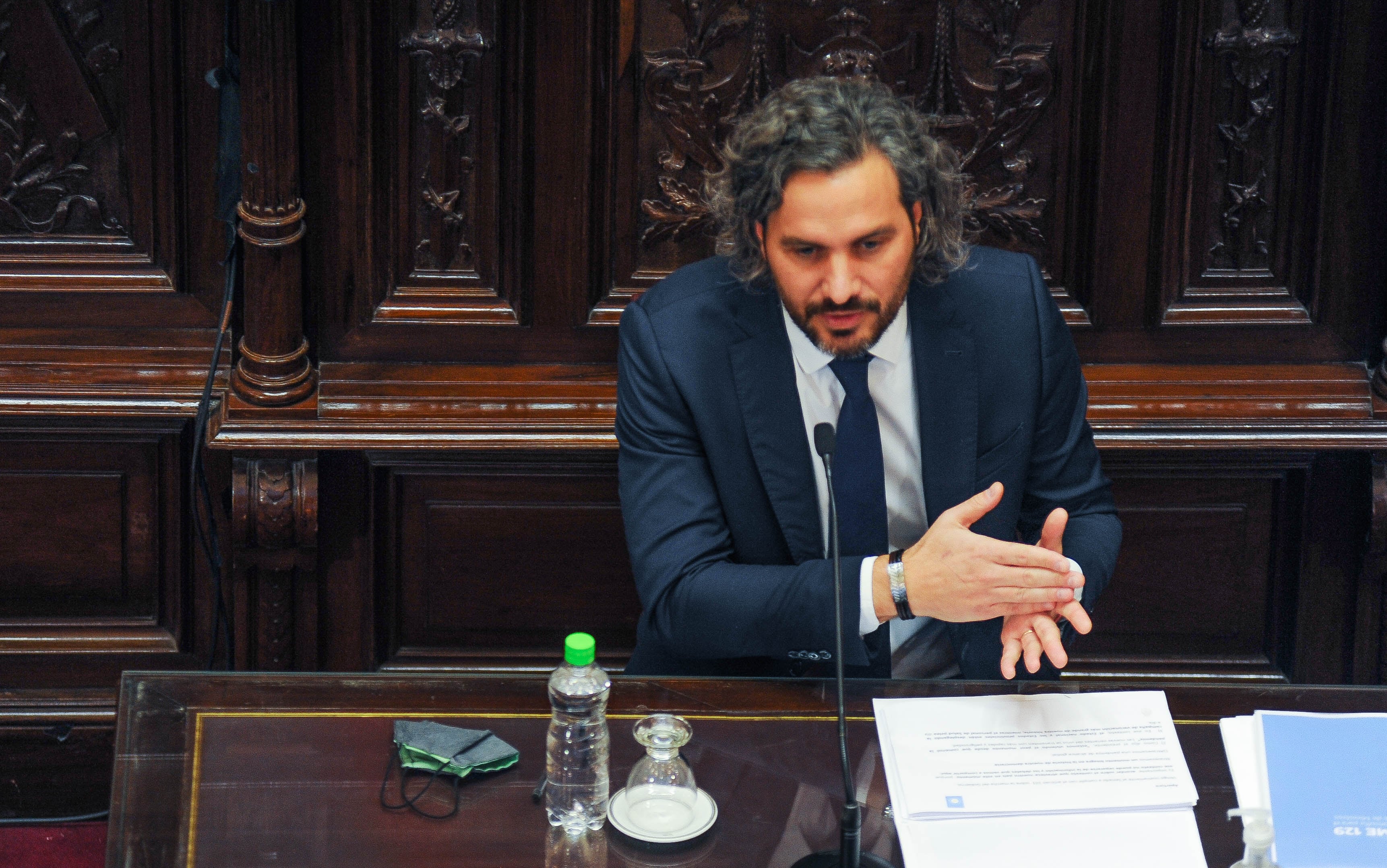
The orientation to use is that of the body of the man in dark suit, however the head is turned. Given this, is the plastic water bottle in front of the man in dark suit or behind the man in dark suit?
in front

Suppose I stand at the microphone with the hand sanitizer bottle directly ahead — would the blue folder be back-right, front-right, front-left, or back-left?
front-left

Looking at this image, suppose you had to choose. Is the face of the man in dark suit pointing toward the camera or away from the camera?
toward the camera

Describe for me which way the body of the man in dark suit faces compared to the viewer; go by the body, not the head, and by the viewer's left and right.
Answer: facing the viewer

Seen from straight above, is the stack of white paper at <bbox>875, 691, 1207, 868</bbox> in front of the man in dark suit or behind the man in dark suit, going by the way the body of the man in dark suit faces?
in front

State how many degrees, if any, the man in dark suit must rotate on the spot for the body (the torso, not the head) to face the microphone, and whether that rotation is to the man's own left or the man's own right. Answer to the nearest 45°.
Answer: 0° — they already face it
